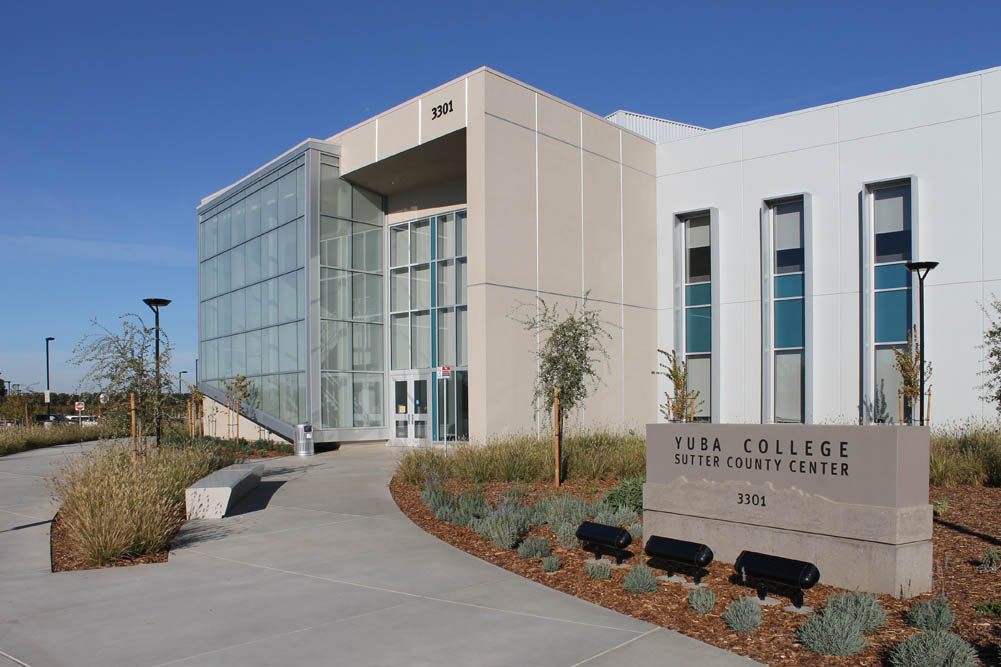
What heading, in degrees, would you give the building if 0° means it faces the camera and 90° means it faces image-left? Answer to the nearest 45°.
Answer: approximately 45°

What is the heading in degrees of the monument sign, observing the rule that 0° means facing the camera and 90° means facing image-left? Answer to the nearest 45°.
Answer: approximately 45°

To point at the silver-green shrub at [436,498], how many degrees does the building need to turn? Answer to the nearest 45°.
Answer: approximately 45° to its left

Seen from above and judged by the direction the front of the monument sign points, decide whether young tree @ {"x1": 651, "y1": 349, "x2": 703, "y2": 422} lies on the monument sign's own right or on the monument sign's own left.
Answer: on the monument sign's own right

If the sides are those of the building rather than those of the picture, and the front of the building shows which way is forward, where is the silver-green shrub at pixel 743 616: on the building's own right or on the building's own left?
on the building's own left
